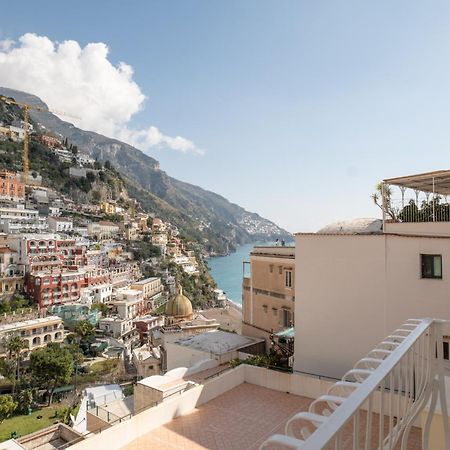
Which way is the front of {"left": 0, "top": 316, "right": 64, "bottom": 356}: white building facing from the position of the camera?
facing the viewer and to the right of the viewer

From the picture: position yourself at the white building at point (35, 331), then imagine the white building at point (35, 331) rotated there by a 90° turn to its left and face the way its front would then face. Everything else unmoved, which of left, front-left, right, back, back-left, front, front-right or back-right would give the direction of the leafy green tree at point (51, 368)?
back-right

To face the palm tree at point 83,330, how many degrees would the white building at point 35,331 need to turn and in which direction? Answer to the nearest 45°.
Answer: approximately 45° to its left

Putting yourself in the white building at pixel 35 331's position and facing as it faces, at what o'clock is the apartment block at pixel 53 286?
The apartment block is roughly at 8 o'clock from the white building.

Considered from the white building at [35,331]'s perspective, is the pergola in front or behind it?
in front
